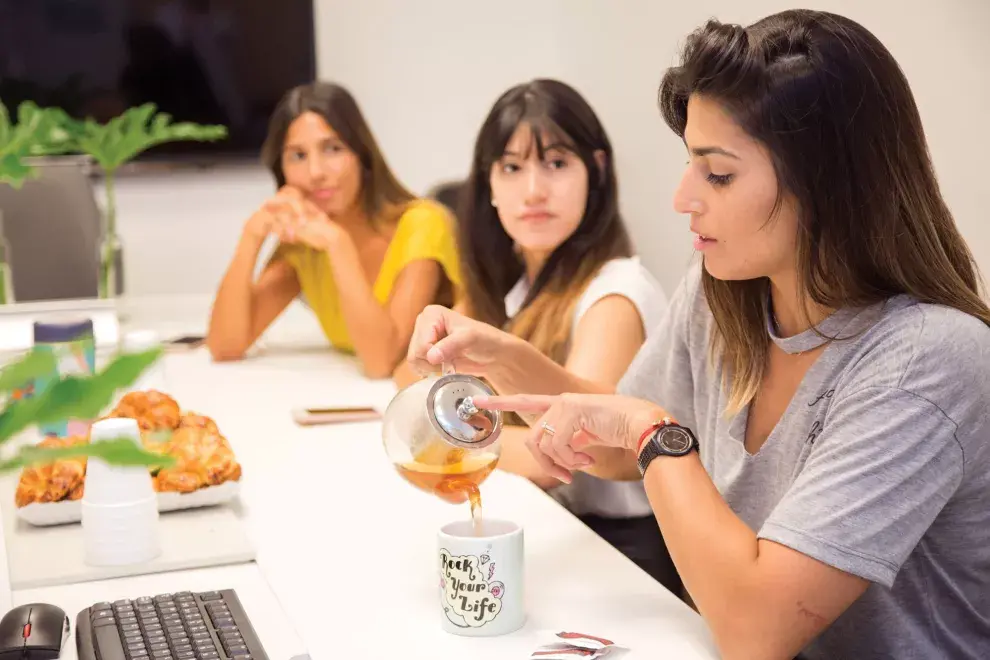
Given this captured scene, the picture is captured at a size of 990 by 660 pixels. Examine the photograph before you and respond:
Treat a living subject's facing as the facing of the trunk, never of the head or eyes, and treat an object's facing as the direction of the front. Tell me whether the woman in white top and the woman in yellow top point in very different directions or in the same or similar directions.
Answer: same or similar directions

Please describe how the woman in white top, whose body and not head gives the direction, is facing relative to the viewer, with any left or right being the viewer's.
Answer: facing the viewer and to the left of the viewer

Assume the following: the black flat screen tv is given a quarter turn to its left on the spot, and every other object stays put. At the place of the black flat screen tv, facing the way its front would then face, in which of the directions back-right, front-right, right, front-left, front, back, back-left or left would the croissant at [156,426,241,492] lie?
right

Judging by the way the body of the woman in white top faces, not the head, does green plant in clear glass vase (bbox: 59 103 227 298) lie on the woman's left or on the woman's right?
on the woman's right

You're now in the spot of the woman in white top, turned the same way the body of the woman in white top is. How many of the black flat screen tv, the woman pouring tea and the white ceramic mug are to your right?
1

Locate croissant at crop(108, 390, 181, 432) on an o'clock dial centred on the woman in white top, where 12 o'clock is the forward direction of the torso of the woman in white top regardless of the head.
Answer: The croissant is roughly at 12 o'clock from the woman in white top.

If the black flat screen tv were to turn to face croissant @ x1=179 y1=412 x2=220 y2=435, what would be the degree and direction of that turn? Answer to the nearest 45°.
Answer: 0° — it already faces it

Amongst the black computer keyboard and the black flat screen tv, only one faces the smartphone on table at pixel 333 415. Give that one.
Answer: the black flat screen tv

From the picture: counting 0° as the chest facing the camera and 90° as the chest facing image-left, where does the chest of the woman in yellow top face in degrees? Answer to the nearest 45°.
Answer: approximately 45°

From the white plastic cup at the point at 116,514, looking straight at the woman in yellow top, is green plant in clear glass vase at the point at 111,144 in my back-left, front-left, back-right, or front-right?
front-left

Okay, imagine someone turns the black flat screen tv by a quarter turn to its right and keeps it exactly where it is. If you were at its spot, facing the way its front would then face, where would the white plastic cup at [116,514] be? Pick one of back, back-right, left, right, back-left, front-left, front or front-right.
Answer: left

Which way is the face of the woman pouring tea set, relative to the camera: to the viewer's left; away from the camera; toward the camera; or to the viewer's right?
to the viewer's left

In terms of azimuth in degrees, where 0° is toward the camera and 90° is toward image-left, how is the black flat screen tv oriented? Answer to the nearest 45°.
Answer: approximately 0°

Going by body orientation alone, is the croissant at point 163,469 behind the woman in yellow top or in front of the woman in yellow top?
in front
